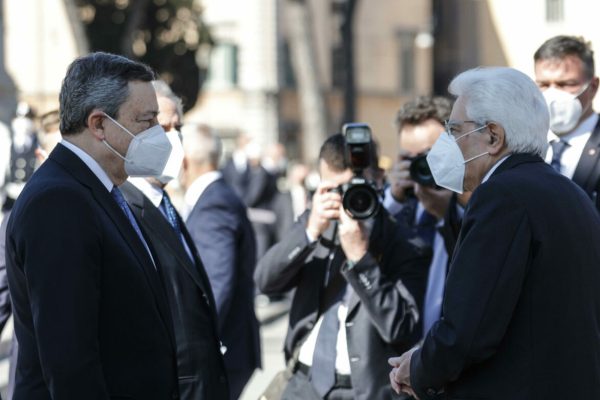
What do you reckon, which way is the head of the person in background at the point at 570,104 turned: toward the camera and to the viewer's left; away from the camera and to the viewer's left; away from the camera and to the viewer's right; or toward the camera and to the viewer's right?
toward the camera and to the viewer's left

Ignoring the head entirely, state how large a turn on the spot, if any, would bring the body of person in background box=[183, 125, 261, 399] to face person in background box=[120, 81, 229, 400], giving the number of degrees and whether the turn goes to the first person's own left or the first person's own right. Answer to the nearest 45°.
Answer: approximately 90° to the first person's own left

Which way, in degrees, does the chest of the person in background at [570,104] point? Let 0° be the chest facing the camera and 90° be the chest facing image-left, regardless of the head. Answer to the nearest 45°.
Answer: approximately 45°

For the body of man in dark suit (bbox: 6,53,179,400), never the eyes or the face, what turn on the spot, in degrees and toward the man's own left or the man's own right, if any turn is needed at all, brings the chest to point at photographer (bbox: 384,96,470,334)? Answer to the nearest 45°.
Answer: approximately 45° to the man's own left

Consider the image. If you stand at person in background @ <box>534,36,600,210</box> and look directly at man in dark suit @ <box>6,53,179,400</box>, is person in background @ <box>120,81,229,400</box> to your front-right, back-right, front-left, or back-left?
front-right

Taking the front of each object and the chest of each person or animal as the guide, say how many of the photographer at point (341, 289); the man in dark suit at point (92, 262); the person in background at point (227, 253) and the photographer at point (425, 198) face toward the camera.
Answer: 2

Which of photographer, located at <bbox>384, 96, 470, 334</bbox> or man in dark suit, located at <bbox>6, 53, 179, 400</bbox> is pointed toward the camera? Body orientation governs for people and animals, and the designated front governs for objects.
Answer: the photographer

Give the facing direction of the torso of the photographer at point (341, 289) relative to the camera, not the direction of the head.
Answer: toward the camera

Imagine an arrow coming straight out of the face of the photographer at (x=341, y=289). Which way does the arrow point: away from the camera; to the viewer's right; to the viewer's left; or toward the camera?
toward the camera

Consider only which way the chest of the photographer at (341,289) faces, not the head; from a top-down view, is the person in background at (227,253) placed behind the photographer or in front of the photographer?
behind

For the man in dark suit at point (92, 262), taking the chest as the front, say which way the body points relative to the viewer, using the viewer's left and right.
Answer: facing to the right of the viewer

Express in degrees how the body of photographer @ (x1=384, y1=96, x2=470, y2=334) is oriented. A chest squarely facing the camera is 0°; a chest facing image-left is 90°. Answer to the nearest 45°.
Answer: approximately 0°

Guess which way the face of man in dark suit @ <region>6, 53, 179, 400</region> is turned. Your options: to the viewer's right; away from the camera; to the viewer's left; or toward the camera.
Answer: to the viewer's right

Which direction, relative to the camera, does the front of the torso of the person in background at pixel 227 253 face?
to the viewer's left

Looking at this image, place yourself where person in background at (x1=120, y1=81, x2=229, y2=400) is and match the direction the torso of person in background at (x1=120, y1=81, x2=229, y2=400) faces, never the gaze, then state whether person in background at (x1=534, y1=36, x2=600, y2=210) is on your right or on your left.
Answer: on your left

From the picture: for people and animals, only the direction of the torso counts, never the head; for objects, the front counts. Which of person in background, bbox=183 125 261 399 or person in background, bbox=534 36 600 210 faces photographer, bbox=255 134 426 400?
person in background, bbox=534 36 600 210
